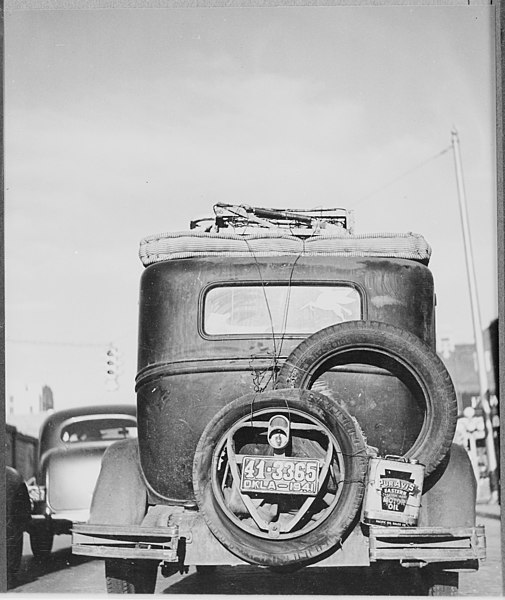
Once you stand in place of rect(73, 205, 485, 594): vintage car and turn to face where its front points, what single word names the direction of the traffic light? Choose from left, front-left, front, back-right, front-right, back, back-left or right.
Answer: front-left

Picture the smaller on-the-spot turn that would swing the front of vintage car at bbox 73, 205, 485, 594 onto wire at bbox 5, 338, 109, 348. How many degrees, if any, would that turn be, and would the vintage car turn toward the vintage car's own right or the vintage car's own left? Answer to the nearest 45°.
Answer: approximately 45° to the vintage car's own left

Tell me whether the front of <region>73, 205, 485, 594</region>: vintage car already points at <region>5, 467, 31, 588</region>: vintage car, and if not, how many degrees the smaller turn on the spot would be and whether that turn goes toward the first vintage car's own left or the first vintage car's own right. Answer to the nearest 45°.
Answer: approximately 45° to the first vintage car's own left

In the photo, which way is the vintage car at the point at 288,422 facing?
away from the camera

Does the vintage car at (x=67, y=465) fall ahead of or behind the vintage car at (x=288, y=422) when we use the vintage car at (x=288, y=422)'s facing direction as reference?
ahead

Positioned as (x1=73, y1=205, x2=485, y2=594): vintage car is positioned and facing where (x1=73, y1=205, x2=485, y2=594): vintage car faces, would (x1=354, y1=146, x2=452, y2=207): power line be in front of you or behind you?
in front
